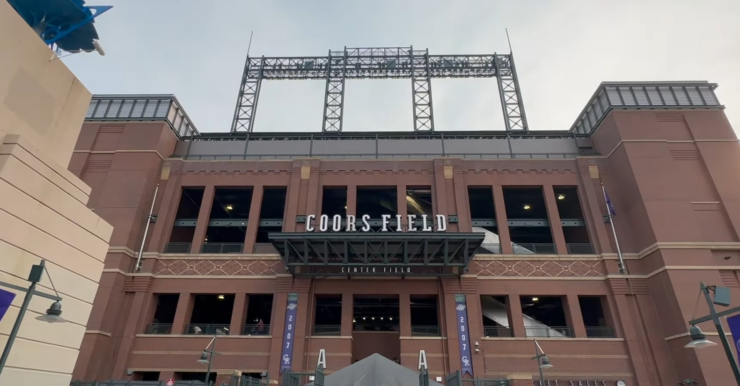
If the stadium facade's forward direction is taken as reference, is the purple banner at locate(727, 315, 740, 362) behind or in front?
in front

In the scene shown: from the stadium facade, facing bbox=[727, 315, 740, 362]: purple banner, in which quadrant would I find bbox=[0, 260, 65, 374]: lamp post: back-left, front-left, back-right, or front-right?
front-right

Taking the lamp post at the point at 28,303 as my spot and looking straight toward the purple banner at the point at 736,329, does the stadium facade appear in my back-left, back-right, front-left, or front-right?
front-left

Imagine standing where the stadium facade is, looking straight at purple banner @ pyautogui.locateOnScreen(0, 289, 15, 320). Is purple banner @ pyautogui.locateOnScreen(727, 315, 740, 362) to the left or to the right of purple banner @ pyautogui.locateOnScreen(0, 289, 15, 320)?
left

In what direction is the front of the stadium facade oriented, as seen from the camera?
facing the viewer

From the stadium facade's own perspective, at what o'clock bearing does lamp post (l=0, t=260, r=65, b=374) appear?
The lamp post is roughly at 1 o'clock from the stadium facade.

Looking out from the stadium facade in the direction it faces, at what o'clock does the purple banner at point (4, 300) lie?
The purple banner is roughly at 1 o'clock from the stadium facade.
